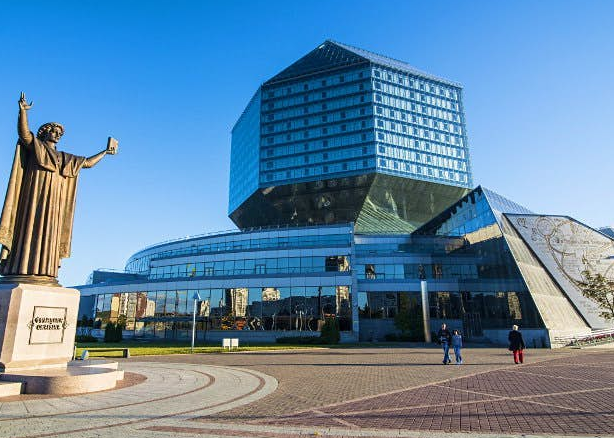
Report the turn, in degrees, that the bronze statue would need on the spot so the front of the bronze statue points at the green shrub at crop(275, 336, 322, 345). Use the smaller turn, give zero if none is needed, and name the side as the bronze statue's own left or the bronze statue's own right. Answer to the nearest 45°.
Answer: approximately 90° to the bronze statue's own left

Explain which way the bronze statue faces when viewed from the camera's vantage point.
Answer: facing the viewer and to the right of the viewer

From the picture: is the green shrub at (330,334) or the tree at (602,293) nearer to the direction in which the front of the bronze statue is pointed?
the tree

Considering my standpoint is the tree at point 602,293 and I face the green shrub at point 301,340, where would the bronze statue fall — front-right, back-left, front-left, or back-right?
front-left

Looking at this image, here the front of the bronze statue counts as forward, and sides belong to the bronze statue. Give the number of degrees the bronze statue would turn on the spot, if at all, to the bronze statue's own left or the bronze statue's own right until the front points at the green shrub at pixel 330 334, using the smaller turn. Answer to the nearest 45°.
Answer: approximately 90° to the bronze statue's own left

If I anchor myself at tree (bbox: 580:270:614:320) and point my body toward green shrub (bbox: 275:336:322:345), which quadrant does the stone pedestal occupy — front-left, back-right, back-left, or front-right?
front-left

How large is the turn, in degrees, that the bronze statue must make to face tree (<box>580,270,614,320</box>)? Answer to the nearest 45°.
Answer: approximately 45° to its left
